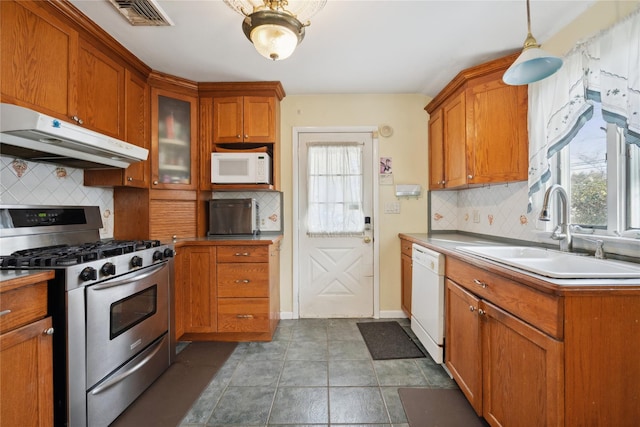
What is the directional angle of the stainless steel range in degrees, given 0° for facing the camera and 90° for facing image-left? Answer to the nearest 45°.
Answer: approximately 315°

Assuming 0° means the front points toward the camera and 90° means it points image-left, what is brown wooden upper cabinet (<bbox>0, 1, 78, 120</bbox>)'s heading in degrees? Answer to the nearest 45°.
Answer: approximately 315°

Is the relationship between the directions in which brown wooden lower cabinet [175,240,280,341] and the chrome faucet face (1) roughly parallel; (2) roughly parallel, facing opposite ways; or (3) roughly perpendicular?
roughly perpendicular

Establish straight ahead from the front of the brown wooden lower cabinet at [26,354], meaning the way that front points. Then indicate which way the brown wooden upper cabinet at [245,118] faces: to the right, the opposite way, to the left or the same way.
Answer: to the right

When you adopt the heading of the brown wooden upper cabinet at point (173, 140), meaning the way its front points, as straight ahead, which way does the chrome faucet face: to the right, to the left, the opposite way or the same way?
the opposite way

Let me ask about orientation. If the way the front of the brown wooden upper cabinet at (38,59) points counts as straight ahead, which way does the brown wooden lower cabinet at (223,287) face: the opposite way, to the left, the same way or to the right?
to the right

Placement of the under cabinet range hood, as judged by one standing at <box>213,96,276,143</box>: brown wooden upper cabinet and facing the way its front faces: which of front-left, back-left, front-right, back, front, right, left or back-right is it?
front-right

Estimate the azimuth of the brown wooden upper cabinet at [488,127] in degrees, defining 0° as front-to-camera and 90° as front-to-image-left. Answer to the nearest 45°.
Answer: approximately 45°

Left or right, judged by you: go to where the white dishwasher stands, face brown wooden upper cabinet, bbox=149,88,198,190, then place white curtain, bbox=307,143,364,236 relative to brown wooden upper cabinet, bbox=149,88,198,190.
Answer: right

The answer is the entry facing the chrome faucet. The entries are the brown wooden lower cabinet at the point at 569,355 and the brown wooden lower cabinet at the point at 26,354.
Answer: the brown wooden lower cabinet at the point at 26,354

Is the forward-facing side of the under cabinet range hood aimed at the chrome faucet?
yes

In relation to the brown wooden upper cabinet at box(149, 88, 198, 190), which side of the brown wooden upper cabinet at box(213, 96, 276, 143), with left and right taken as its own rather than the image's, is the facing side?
right

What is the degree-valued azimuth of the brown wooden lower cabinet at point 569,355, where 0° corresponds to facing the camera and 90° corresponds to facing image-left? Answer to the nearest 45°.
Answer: approximately 45°
